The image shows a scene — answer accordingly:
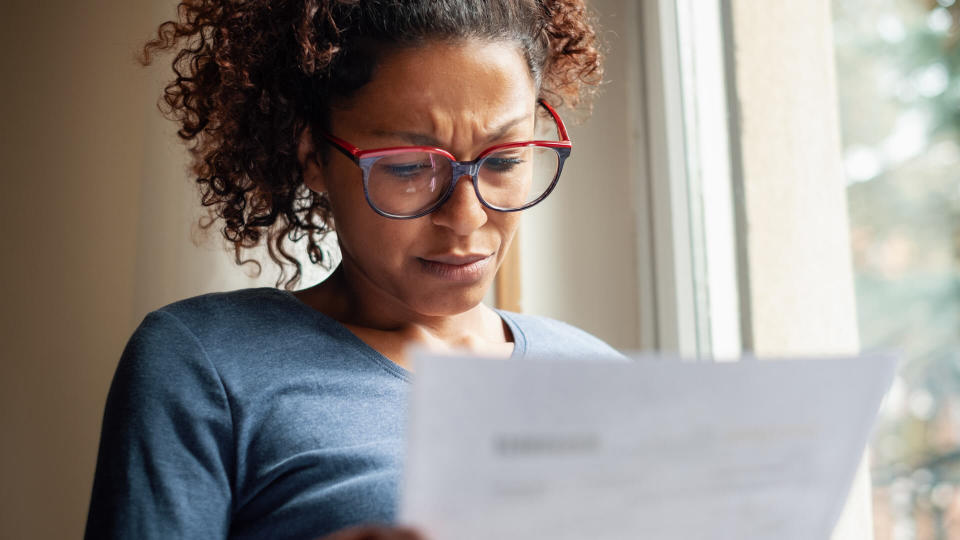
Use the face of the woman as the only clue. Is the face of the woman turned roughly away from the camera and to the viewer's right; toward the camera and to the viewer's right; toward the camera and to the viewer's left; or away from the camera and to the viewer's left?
toward the camera and to the viewer's right

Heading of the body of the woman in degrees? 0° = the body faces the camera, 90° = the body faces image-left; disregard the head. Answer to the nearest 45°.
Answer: approximately 315°
